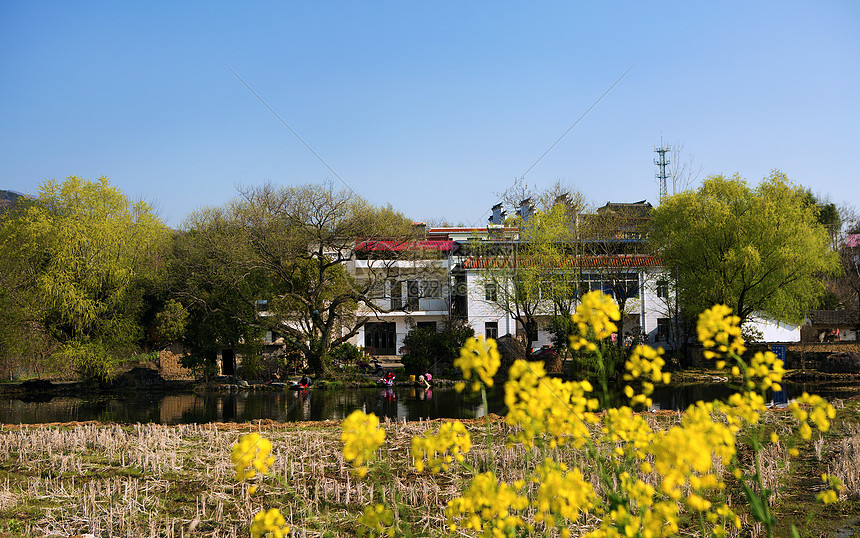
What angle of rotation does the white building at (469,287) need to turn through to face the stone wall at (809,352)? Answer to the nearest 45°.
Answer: approximately 45° to its left

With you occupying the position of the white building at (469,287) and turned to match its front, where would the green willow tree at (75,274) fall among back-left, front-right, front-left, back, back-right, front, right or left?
front-right

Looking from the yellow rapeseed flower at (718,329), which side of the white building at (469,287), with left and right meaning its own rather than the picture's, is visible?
front

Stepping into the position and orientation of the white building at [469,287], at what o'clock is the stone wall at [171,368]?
The stone wall is roughly at 2 o'clock from the white building.

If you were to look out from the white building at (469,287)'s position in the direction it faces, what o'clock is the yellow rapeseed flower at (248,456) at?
The yellow rapeseed flower is roughly at 12 o'clock from the white building.

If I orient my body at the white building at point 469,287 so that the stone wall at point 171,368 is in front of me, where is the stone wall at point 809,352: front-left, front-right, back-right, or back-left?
back-left

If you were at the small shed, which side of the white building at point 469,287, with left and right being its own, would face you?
left

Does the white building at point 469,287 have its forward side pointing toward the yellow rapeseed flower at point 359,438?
yes

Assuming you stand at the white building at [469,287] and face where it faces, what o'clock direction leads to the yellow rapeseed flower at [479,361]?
The yellow rapeseed flower is roughly at 12 o'clock from the white building.

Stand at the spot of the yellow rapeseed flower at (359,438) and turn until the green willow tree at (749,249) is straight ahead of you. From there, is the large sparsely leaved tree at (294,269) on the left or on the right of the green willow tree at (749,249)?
left

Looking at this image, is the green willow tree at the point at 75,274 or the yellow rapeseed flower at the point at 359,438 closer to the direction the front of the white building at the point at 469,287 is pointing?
the yellow rapeseed flower

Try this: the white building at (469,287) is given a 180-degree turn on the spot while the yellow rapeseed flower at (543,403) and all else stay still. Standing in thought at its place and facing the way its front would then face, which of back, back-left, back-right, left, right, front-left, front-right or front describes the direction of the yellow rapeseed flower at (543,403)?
back

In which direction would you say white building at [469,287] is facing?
toward the camera

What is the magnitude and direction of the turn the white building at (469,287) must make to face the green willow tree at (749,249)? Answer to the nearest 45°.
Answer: approximately 45° to its left

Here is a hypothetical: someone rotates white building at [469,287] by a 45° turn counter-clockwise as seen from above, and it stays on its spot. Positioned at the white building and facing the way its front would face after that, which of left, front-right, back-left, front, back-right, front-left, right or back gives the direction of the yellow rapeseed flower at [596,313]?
front-right
